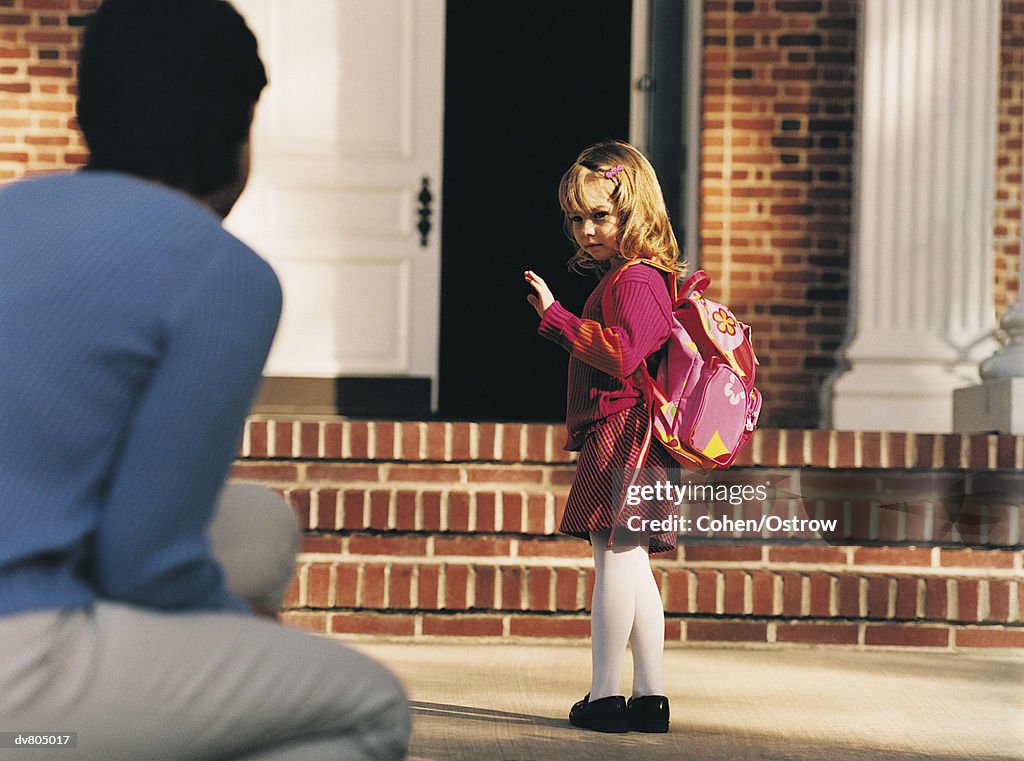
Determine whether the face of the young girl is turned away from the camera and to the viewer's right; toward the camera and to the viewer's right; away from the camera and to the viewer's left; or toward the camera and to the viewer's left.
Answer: toward the camera and to the viewer's left

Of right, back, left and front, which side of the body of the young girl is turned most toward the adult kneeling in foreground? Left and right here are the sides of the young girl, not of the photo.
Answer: left

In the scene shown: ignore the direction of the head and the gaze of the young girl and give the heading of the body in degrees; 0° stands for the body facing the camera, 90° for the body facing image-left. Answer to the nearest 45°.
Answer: approximately 90°

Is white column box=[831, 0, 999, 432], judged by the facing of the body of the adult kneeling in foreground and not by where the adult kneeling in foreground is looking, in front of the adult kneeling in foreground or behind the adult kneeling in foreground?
in front

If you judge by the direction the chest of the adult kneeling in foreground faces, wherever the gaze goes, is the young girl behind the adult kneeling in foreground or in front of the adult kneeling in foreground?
in front

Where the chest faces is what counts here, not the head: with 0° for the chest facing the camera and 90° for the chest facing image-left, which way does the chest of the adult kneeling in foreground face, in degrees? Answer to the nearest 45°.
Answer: approximately 225°

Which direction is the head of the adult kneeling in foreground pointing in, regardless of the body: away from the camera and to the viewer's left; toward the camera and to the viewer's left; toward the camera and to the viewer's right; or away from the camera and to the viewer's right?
away from the camera and to the viewer's right
